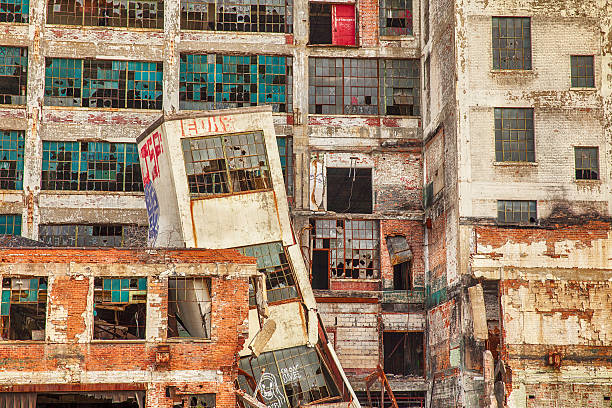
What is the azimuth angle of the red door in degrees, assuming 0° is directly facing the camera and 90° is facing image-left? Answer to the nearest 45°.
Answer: approximately 0°

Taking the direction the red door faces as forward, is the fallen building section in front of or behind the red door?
in front
